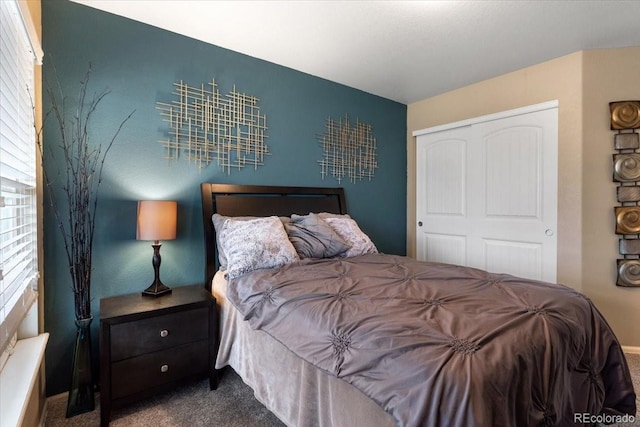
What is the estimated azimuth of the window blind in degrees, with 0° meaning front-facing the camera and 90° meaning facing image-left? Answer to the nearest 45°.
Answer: approximately 270°

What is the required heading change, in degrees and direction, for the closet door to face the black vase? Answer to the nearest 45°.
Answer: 0° — it already faces it

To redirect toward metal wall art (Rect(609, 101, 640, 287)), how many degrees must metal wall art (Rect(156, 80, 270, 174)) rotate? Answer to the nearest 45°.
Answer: approximately 45° to its left

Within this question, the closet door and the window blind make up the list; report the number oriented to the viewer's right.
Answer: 1

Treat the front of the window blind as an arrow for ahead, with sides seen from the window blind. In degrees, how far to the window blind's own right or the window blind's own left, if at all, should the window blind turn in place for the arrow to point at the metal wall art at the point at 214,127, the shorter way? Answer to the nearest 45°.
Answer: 0° — it already faces it

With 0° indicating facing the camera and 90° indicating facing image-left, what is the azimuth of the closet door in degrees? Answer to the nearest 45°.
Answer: approximately 45°
